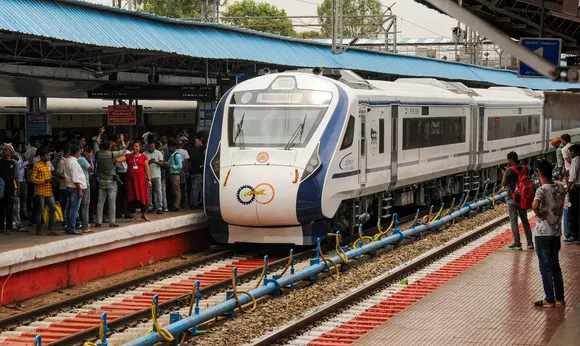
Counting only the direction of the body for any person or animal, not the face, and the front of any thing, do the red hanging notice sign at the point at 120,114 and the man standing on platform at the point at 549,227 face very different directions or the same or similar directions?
very different directions

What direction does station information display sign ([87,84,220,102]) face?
toward the camera

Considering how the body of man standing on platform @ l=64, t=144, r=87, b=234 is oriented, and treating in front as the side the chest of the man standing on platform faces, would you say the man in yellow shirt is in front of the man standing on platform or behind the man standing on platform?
behind

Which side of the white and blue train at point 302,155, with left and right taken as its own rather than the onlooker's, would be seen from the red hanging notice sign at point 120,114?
right

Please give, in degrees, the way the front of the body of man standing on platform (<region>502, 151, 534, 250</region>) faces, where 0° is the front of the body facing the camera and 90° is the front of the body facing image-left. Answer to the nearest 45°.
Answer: approximately 90°

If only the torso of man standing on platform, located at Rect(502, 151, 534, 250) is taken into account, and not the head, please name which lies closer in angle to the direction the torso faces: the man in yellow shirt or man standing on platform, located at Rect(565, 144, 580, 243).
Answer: the man in yellow shirt

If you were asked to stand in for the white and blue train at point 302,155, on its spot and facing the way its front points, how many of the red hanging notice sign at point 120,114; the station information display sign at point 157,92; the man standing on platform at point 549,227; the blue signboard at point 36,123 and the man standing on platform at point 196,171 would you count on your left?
1

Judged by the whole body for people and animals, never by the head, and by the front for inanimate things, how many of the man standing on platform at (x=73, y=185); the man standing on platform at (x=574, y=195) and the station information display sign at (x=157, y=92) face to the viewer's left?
1

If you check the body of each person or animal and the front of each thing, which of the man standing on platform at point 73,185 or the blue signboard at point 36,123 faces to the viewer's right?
the man standing on platform

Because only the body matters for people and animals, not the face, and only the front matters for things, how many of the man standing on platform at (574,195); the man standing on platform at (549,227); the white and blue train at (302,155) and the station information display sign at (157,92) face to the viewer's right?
0

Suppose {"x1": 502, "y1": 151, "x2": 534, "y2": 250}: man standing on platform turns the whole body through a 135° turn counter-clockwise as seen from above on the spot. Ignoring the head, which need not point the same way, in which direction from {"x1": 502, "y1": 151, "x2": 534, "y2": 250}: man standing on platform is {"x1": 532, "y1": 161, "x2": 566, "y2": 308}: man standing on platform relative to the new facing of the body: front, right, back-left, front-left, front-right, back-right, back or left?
front-right

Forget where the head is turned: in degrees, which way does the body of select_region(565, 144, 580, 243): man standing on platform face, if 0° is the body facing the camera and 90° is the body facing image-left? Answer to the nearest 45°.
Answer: approximately 90°

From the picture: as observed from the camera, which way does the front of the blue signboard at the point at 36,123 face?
facing the viewer

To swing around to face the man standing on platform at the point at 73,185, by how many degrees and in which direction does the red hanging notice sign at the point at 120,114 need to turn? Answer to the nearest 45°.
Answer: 0° — it already faces them

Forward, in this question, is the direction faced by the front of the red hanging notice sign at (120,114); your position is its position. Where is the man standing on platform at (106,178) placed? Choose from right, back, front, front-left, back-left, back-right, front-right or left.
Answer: front
